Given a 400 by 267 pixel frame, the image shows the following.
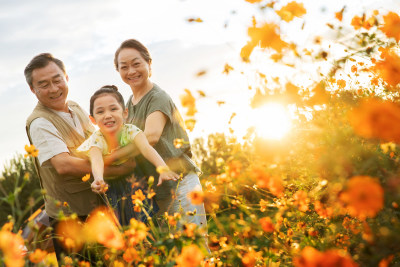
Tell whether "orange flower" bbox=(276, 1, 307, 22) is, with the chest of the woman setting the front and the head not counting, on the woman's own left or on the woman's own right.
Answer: on the woman's own left

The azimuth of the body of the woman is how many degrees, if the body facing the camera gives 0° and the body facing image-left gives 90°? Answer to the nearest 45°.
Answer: approximately 45°

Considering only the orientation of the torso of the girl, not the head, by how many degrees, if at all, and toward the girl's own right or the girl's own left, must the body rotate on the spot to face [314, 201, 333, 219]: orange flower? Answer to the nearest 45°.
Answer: approximately 45° to the girl's own left

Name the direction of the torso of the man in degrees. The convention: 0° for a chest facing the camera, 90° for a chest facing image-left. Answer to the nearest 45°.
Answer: approximately 315°

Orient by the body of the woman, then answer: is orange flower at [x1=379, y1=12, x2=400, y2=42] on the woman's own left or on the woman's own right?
on the woman's own left
